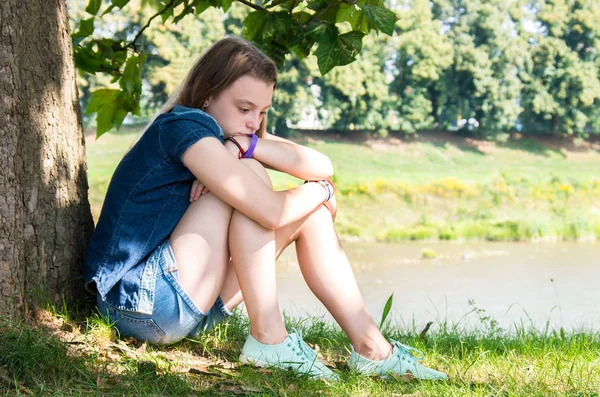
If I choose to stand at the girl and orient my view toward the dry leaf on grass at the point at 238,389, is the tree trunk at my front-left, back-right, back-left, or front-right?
back-right

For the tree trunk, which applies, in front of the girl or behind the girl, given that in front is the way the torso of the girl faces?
behind

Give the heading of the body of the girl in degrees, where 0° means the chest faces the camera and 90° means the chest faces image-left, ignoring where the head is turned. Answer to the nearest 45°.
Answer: approximately 270°

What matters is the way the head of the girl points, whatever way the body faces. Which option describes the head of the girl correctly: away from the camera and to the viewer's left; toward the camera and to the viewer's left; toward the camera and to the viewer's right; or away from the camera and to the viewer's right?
toward the camera and to the viewer's right

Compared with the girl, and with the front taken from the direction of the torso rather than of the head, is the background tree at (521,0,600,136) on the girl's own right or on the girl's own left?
on the girl's own left
